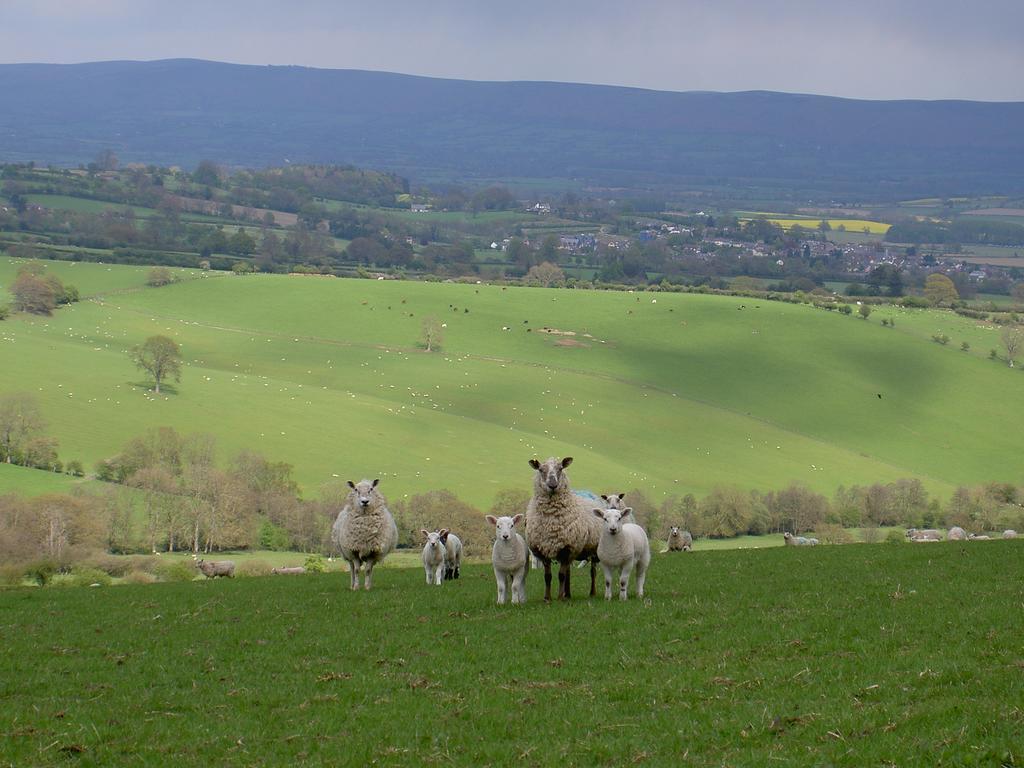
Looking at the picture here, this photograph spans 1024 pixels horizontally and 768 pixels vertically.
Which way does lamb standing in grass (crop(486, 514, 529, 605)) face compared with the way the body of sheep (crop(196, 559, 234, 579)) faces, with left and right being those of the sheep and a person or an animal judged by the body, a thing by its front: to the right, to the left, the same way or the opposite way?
to the left

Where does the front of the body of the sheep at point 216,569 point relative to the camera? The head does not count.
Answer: to the viewer's left

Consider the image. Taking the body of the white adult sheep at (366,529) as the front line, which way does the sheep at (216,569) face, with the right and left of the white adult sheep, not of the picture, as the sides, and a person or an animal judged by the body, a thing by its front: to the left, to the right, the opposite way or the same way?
to the right

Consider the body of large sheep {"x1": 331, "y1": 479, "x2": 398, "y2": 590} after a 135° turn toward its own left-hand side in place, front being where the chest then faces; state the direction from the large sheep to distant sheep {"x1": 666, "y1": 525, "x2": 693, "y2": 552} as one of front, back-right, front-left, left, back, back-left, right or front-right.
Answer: front

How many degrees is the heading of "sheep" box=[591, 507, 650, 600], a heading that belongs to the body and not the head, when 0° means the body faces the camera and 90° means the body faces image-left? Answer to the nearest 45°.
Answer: approximately 45°

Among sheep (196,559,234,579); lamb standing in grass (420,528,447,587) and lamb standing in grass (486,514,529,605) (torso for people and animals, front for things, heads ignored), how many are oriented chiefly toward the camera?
2

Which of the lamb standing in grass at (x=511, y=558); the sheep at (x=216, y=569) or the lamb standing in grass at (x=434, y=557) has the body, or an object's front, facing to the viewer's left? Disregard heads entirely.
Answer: the sheep
